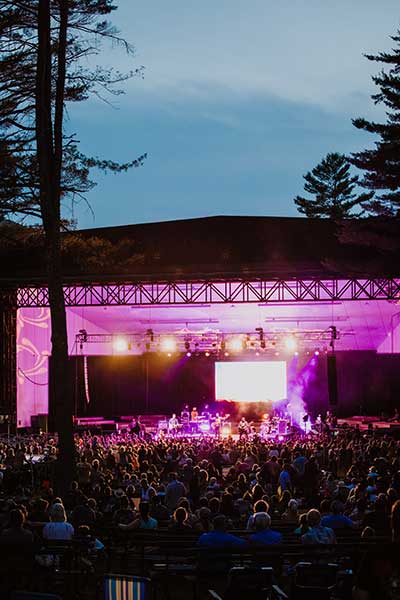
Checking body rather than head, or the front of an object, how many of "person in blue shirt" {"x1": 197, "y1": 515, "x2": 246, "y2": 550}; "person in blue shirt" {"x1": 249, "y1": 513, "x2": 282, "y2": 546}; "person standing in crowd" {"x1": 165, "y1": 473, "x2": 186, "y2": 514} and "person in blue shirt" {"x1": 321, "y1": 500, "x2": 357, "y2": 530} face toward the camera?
0

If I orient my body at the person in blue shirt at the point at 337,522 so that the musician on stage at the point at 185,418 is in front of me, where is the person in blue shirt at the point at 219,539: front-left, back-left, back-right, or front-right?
back-left

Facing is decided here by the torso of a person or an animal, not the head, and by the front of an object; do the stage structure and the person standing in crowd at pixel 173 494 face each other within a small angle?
yes

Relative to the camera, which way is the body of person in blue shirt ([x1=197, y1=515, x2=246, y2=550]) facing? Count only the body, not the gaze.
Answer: away from the camera

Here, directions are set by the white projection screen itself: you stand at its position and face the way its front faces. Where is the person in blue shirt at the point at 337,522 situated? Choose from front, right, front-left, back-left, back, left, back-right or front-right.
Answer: front

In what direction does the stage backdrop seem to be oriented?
toward the camera

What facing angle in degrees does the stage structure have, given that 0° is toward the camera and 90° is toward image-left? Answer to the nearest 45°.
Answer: approximately 0°

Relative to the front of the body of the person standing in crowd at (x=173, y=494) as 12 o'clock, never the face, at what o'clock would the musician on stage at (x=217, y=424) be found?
The musician on stage is roughly at 12 o'clock from the person standing in crowd.

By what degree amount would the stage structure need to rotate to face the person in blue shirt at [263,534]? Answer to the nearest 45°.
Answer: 0° — it already faces them

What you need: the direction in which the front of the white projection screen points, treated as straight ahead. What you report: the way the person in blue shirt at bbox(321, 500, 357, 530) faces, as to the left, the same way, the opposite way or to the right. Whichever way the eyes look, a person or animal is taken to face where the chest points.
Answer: the opposite way

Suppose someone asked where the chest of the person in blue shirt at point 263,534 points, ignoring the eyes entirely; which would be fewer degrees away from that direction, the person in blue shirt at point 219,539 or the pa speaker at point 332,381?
the pa speaker

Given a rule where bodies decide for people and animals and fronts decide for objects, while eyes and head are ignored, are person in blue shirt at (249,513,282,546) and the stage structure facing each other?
yes

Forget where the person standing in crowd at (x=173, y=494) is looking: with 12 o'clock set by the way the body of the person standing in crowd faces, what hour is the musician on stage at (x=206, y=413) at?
The musician on stage is roughly at 12 o'clock from the person standing in crowd.

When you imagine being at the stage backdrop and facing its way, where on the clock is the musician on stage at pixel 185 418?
The musician on stage is roughly at 12 o'clock from the stage backdrop.

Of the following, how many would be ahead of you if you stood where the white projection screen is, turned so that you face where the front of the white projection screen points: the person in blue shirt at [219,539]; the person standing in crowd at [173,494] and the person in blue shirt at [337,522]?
3

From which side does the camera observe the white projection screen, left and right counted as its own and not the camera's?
front

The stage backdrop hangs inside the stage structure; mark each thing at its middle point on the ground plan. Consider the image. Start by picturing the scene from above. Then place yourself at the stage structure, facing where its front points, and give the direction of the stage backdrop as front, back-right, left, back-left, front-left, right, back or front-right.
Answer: back

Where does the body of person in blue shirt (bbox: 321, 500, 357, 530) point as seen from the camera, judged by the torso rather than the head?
away from the camera

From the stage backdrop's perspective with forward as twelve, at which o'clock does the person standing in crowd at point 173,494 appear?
The person standing in crowd is roughly at 12 o'clock from the stage backdrop.

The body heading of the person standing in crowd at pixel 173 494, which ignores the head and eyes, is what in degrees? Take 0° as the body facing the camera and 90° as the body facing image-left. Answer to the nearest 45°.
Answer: approximately 180°

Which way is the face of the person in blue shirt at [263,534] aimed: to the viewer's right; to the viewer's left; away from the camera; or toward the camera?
away from the camera
